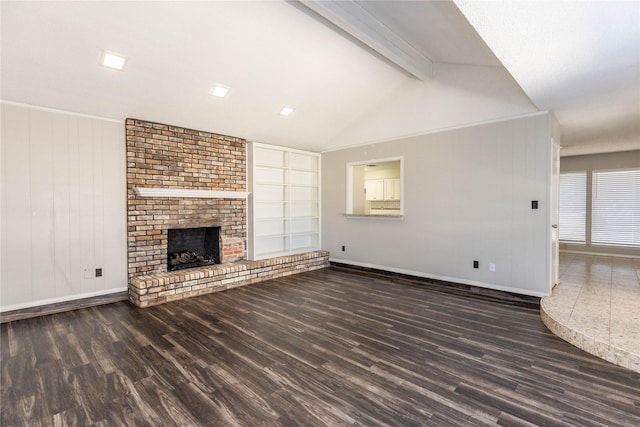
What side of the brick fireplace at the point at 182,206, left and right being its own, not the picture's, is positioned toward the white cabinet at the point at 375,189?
left

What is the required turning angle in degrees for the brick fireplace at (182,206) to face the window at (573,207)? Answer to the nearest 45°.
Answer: approximately 45° to its left

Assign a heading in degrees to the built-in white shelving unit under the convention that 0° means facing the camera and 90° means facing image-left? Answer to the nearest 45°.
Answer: approximately 315°

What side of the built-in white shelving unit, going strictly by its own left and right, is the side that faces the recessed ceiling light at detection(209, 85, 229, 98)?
right

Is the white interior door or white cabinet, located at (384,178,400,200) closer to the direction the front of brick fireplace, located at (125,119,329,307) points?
the white interior door

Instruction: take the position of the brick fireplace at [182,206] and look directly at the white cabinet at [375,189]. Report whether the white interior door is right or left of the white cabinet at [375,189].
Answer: right
